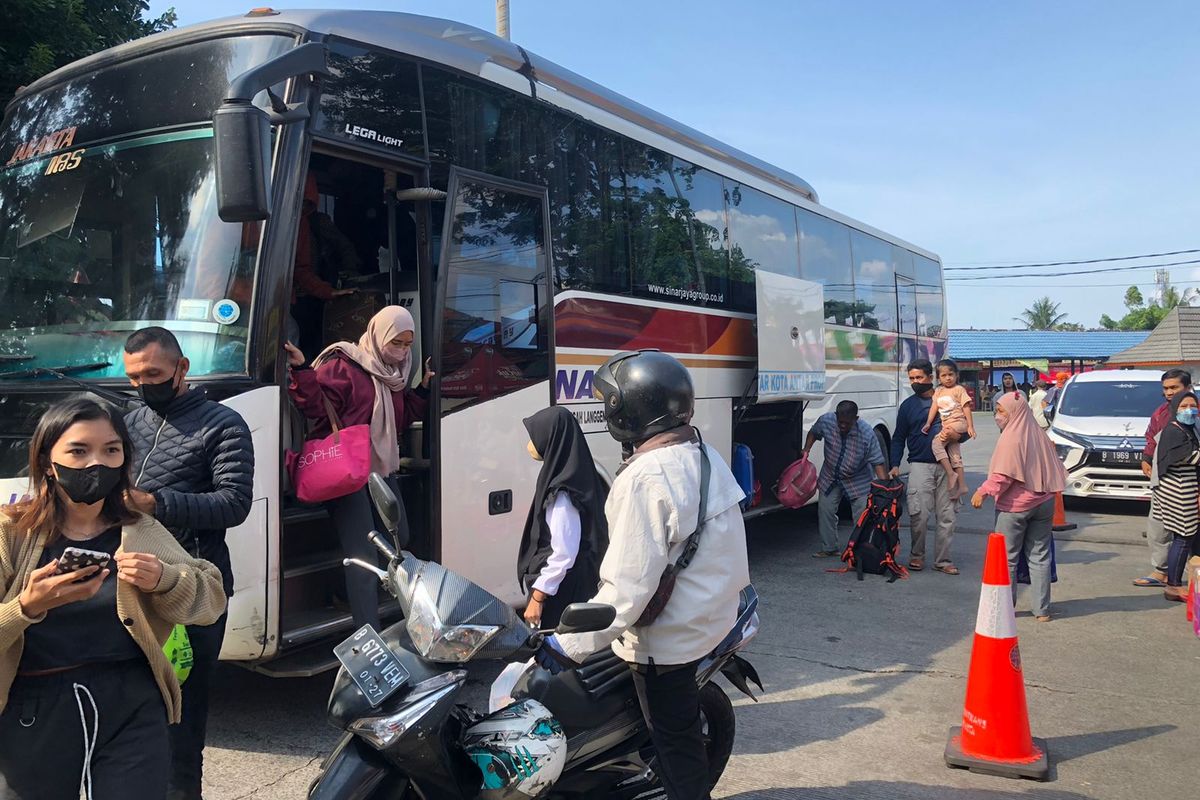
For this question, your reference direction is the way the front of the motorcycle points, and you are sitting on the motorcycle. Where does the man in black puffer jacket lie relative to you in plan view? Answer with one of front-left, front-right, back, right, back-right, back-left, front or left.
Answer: right

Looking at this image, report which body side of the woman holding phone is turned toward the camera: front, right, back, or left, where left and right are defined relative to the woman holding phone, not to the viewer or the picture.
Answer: front

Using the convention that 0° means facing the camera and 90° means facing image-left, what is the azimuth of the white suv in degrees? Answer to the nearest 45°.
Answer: approximately 0°

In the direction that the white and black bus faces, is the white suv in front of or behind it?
behind

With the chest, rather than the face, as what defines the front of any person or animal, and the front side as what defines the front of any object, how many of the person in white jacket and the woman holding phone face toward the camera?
1

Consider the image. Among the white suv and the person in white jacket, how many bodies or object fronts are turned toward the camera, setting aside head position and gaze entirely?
1

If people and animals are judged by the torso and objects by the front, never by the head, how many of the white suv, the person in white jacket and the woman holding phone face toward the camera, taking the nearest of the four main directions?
2

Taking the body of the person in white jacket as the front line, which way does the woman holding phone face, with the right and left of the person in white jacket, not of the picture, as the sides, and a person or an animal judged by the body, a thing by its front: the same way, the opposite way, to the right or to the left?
the opposite way

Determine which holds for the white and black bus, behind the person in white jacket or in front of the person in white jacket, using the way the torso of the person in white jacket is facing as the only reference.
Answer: in front

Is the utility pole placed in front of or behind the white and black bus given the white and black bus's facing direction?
behind

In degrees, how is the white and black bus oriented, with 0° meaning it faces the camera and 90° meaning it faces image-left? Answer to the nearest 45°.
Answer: approximately 45°

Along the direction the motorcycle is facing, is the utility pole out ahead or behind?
behind

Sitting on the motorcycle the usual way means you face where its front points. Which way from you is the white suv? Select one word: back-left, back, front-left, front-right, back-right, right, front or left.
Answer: back

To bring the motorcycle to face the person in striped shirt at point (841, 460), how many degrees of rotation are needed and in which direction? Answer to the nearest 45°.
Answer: approximately 180°
